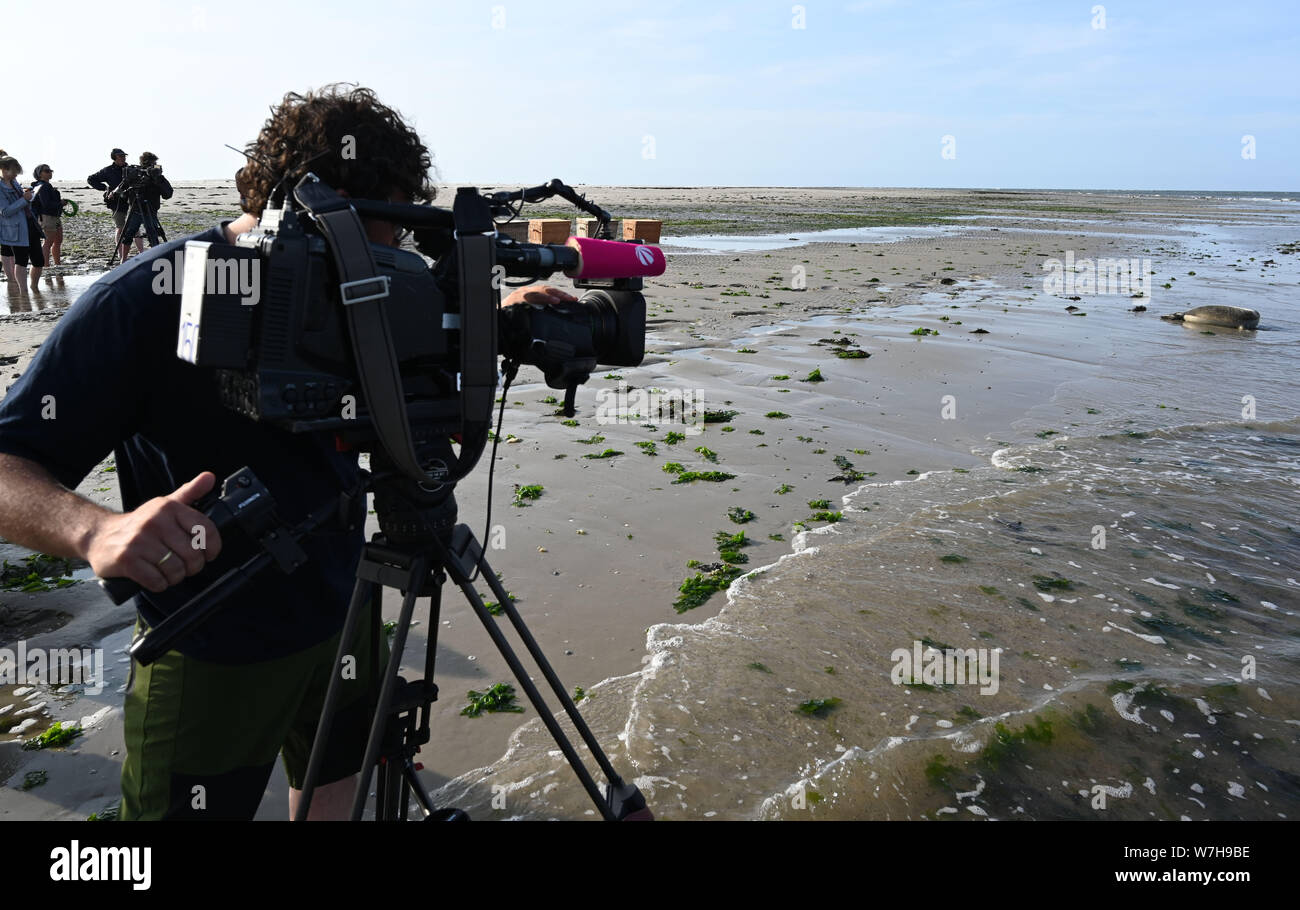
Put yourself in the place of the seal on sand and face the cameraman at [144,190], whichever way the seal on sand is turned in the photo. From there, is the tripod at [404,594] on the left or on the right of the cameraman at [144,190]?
left

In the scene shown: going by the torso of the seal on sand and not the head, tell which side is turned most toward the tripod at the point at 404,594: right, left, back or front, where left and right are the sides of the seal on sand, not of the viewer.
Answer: right

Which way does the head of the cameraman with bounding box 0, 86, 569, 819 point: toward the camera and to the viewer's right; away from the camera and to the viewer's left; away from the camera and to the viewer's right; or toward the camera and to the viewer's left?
away from the camera and to the viewer's right

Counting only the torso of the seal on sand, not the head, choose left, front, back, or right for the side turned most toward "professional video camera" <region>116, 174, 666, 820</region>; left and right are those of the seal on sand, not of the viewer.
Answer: right

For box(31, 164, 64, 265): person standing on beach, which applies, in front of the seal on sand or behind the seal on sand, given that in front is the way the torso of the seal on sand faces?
behind

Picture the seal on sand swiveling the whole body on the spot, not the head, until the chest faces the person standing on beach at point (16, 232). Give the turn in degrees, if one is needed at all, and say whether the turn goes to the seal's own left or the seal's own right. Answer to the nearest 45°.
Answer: approximately 135° to the seal's own right

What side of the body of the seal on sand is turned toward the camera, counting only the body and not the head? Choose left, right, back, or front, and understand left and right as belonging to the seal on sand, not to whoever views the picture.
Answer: right
